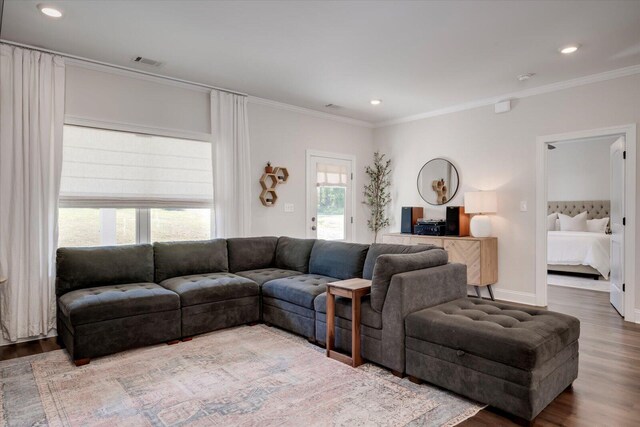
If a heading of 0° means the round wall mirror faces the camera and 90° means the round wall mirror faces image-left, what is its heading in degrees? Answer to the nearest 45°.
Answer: approximately 45°

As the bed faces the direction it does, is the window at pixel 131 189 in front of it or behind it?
in front

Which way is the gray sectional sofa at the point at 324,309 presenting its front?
toward the camera

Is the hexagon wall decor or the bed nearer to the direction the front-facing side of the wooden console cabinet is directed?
the hexagon wall decor

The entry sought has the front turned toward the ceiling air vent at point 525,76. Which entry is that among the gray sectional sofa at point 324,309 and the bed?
the bed

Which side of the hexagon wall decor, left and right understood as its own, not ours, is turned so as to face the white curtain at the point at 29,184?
right

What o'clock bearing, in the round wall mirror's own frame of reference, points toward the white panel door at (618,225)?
The white panel door is roughly at 8 o'clock from the round wall mirror.

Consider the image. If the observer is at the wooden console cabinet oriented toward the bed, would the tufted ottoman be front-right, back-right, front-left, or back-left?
back-right

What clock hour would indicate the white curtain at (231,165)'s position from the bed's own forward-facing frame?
The white curtain is roughly at 1 o'clock from the bed.

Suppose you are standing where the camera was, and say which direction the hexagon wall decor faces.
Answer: facing the viewer and to the right of the viewer

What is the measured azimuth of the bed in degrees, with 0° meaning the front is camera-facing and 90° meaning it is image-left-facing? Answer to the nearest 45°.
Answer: approximately 0°

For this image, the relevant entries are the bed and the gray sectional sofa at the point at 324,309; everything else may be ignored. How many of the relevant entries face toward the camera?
2

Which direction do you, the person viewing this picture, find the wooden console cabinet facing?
facing the viewer and to the left of the viewer
